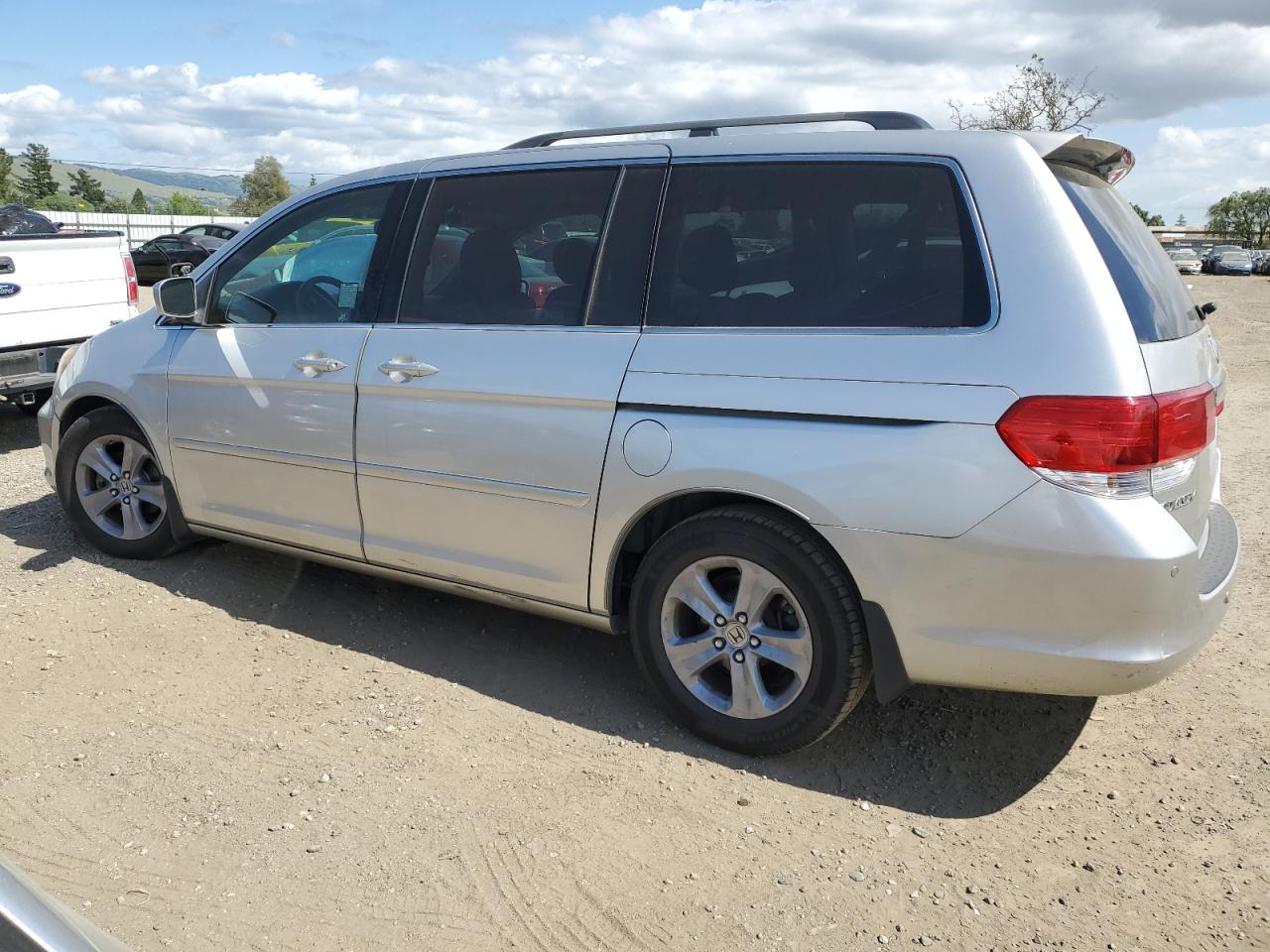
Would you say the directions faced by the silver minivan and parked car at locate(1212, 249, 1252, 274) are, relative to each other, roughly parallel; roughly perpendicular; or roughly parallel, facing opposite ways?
roughly perpendicular

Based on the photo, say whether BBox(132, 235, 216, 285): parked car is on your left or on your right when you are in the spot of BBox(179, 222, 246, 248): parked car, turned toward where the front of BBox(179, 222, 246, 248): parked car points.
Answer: on your left

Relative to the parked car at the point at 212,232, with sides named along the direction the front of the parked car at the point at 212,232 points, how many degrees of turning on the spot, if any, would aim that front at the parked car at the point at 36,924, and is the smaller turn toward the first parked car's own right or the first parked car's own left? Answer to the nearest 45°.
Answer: approximately 90° to the first parked car's own left

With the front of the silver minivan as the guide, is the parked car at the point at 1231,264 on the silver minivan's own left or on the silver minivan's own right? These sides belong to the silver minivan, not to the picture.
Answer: on the silver minivan's own right

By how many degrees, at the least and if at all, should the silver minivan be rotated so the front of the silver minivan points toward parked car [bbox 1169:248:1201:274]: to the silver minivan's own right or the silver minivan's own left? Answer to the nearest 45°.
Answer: approximately 90° to the silver minivan's own right

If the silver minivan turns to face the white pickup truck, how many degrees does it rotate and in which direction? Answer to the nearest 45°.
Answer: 0° — it already faces it

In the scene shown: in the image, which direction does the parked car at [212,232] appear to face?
to the viewer's left

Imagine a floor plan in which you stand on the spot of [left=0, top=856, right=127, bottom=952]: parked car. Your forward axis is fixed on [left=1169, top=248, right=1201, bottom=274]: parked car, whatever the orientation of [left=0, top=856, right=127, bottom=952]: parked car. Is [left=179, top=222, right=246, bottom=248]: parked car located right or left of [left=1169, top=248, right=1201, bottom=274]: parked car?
left

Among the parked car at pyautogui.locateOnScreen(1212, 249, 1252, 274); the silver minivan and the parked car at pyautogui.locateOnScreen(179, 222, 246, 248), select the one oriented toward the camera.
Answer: the parked car at pyautogui.locateOnScreen(1212, 249, 1252, 274)

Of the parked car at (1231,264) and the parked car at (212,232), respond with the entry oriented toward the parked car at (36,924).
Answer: the parked car at (1231,264)

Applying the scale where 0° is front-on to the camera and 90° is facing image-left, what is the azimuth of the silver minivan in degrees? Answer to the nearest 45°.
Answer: approximately 135°

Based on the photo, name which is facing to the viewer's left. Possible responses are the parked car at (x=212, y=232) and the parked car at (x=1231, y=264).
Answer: the parked car at (x=212, y=232)

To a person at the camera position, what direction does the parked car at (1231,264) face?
facing the viewer

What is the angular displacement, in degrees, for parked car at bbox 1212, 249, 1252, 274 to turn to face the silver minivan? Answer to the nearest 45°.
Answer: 0° — it already faces it
